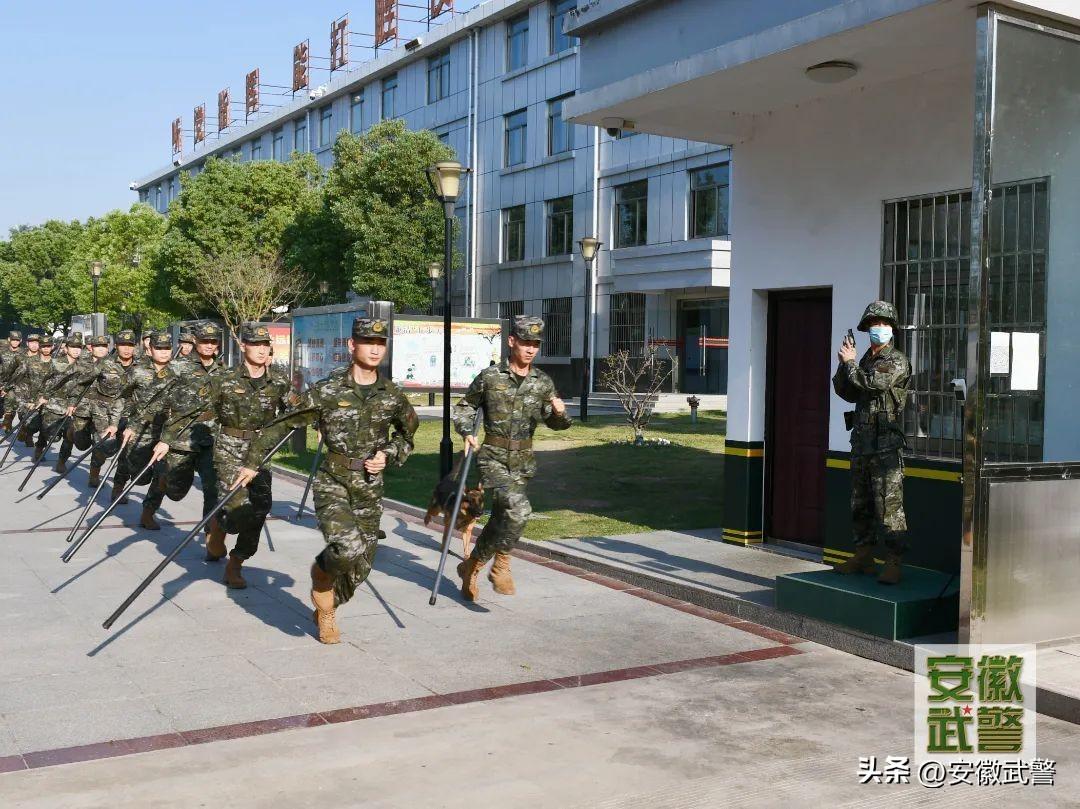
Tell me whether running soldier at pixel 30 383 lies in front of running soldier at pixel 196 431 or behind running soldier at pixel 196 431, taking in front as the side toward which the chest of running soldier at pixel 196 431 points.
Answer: behind

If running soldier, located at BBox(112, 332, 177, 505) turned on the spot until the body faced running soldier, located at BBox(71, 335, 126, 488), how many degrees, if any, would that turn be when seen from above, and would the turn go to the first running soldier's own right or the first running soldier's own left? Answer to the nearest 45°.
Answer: approximately 135° to the first running soldier's own left

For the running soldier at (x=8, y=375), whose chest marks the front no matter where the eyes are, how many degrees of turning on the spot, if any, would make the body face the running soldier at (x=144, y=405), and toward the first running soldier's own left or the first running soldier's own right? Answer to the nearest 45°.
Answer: approximately 45° to the first running soldier's own right

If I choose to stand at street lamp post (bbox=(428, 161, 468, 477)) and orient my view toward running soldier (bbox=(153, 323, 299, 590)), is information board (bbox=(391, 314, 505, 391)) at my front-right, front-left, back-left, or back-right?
back-right

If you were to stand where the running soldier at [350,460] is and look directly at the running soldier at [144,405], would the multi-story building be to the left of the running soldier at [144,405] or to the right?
right

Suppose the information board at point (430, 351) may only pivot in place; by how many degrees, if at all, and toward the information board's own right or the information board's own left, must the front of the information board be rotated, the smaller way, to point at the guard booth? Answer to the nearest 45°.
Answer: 0° — it already faces it

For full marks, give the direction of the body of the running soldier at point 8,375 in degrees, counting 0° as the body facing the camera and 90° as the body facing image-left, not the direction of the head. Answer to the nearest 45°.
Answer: approximately 315°

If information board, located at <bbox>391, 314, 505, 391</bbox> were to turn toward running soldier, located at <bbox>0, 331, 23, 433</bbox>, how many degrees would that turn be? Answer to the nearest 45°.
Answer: approximately 90° to its right

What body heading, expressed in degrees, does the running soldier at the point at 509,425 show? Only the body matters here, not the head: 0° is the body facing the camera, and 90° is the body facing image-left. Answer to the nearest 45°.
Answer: approximately 315°

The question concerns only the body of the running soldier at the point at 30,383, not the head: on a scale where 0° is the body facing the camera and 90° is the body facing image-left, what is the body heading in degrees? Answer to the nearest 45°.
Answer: approximately 315°

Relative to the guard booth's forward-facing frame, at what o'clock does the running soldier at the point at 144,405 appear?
The running soldier is roughly at 2 o'clock from the guard booth.

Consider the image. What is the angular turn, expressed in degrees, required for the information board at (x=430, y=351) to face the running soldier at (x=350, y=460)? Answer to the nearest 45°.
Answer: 0° — it already faces them

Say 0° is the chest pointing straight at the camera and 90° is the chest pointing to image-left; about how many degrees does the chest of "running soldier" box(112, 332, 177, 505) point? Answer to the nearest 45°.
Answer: approximately 315°

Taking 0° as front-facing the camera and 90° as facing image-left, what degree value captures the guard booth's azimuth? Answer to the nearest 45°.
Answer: approximately 45°
